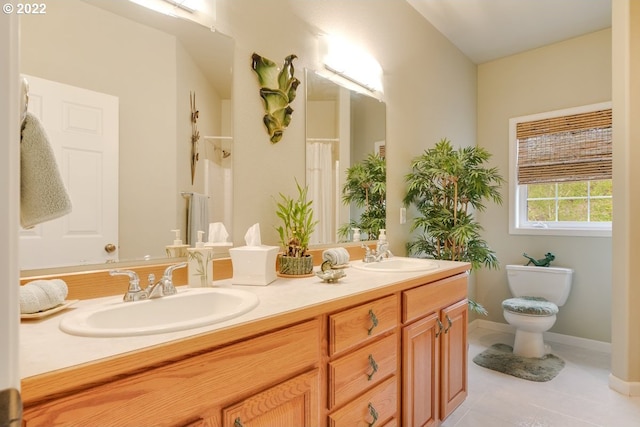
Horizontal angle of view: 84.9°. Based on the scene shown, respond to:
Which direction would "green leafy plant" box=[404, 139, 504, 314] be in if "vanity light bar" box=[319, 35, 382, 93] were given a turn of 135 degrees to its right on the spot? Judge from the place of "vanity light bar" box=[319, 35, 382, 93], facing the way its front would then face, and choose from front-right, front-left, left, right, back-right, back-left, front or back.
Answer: back-right

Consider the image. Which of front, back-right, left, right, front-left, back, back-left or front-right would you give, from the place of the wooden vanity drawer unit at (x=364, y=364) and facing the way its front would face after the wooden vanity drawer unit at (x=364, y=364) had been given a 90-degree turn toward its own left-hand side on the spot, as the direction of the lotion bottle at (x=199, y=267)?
back-left

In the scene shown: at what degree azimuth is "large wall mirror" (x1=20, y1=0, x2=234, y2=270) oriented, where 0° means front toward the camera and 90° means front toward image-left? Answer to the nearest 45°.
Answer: approximately 315°

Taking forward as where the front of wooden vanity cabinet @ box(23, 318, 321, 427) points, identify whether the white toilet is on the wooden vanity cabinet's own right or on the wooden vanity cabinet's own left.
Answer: on the wooden vanity cabinet's own left

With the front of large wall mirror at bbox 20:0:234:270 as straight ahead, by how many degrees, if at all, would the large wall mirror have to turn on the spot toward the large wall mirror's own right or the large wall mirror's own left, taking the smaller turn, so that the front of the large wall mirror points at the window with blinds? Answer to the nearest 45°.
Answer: approximately 45° to the large wall mirror's own left

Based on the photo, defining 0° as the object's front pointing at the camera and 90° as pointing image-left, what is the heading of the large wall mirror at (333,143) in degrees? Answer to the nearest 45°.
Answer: approximately 315°

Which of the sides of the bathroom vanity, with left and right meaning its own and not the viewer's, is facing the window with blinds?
left

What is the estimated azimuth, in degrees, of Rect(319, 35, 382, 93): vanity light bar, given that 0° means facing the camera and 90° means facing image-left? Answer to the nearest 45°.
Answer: approximately 315°

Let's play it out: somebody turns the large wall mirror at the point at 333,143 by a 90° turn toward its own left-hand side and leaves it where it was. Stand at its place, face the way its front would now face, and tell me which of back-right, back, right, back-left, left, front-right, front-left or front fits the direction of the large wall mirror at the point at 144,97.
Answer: back

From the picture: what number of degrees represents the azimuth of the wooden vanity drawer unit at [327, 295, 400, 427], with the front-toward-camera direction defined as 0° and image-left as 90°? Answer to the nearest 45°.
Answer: approximately 315°

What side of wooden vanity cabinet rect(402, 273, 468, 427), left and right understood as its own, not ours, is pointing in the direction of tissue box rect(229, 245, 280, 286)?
right

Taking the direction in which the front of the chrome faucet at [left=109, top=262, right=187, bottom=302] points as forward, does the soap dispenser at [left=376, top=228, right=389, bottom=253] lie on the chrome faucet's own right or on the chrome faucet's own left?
on the chrome faucet's own left

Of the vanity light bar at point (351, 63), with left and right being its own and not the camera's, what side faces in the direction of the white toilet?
left

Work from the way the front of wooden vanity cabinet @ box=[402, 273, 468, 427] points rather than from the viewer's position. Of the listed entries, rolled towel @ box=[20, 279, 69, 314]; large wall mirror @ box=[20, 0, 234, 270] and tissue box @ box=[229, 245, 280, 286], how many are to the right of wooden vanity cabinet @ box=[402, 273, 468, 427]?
3

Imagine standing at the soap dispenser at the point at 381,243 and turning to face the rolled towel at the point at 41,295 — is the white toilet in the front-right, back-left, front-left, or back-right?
back-left
